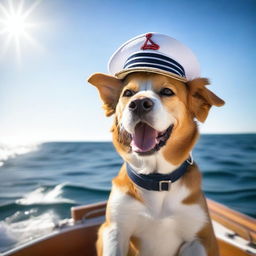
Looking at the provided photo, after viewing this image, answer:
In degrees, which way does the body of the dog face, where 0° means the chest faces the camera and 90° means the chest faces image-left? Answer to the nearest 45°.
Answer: approximately 0°
